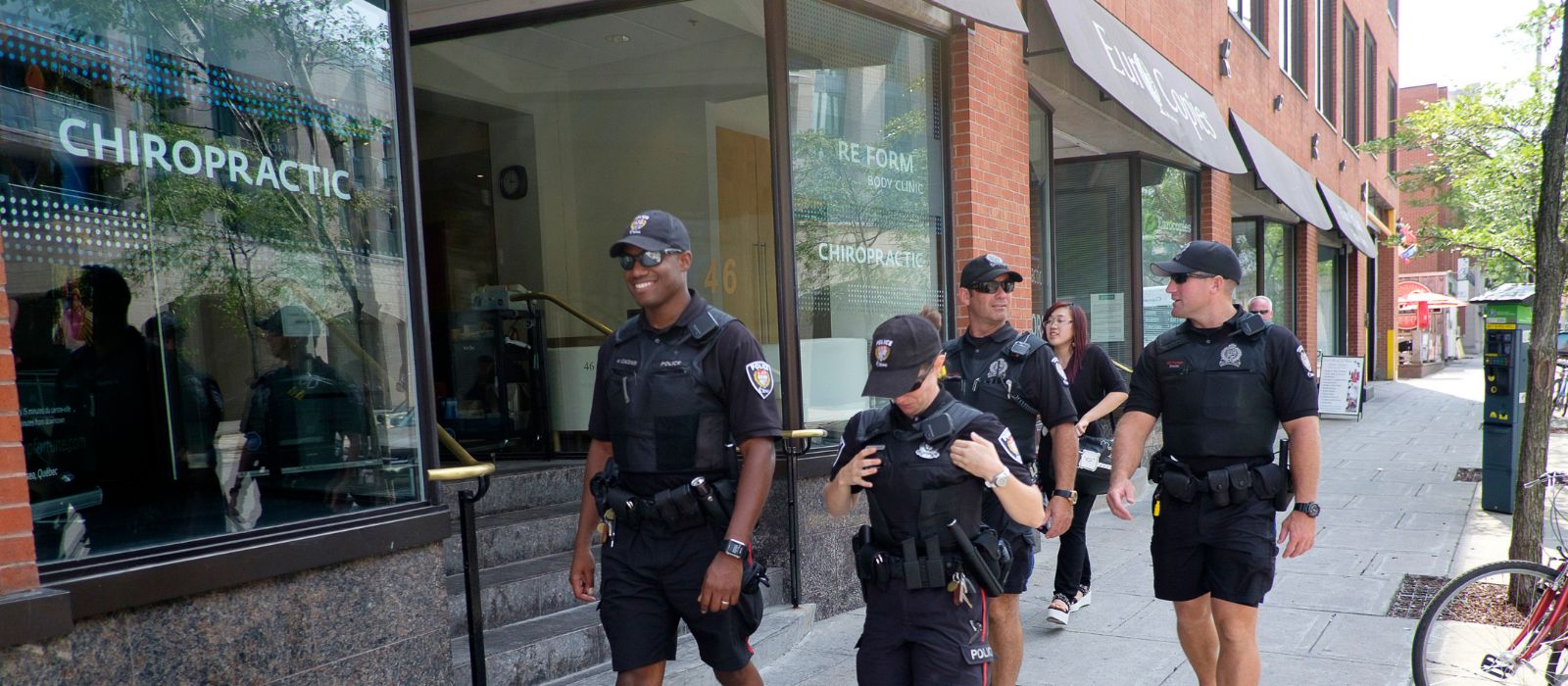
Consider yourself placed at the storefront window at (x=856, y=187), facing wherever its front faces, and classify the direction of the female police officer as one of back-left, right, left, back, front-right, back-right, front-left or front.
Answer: front-right

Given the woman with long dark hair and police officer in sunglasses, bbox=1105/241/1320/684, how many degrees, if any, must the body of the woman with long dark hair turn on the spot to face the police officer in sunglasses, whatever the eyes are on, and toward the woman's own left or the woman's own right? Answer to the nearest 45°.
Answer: approximately 45° to the woman's own left

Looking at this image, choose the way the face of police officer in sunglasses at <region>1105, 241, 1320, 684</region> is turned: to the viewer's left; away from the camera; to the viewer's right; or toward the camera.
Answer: to the viewer's left

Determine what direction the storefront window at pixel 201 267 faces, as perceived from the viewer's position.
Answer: facing the viewer and to the right of the viewer

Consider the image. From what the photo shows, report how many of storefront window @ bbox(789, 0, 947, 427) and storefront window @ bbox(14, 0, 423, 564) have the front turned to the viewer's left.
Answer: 0

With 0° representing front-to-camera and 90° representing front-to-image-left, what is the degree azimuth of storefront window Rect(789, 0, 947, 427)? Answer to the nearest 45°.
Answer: approximately 315°

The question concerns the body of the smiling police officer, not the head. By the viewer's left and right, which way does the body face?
facing the viewer and to the left of the viewer

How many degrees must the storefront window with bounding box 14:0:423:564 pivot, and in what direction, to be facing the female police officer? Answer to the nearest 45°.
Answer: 0° — it already faces them

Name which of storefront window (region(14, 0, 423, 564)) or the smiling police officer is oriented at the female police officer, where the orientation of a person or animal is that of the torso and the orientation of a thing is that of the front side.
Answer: the storefront window

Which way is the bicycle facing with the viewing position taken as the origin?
facing to the left of the viewer
